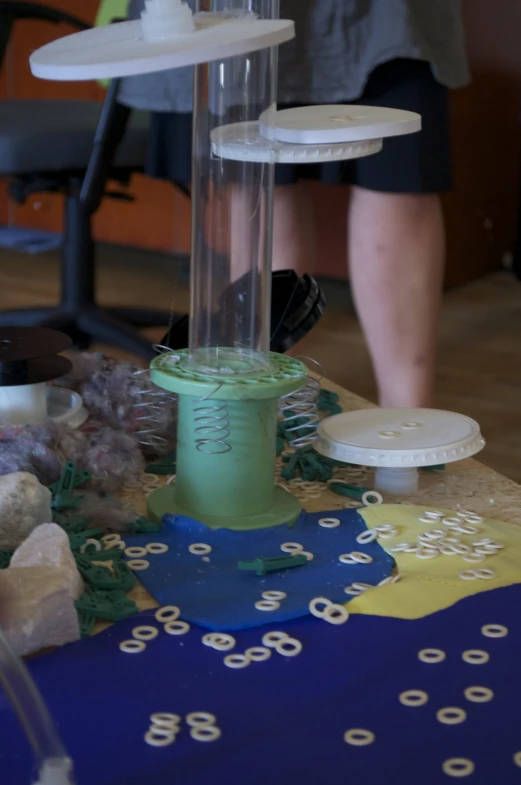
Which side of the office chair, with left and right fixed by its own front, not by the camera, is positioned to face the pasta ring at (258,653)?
right

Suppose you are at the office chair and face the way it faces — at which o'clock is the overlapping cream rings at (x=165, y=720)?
The overlapping cream rings is roughly at 3 o'clock from the office chair.

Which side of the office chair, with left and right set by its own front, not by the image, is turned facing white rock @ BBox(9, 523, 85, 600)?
left

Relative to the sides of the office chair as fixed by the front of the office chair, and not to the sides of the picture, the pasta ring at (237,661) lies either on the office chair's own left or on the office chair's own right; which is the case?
on the office chair's own right

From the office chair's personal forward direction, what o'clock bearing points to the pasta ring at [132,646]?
The pasta ring is roughly at 3 o'clock from the office chair.

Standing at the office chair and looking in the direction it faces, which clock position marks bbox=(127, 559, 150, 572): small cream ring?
The small cream ring is roughly at 3 o'clock from the office chair.

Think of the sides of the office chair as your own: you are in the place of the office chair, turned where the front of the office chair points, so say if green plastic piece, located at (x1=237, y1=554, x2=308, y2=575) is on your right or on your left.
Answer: on your right

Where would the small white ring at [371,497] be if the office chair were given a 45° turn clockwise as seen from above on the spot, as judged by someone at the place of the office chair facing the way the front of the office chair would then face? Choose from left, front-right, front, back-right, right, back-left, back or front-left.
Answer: front-right
